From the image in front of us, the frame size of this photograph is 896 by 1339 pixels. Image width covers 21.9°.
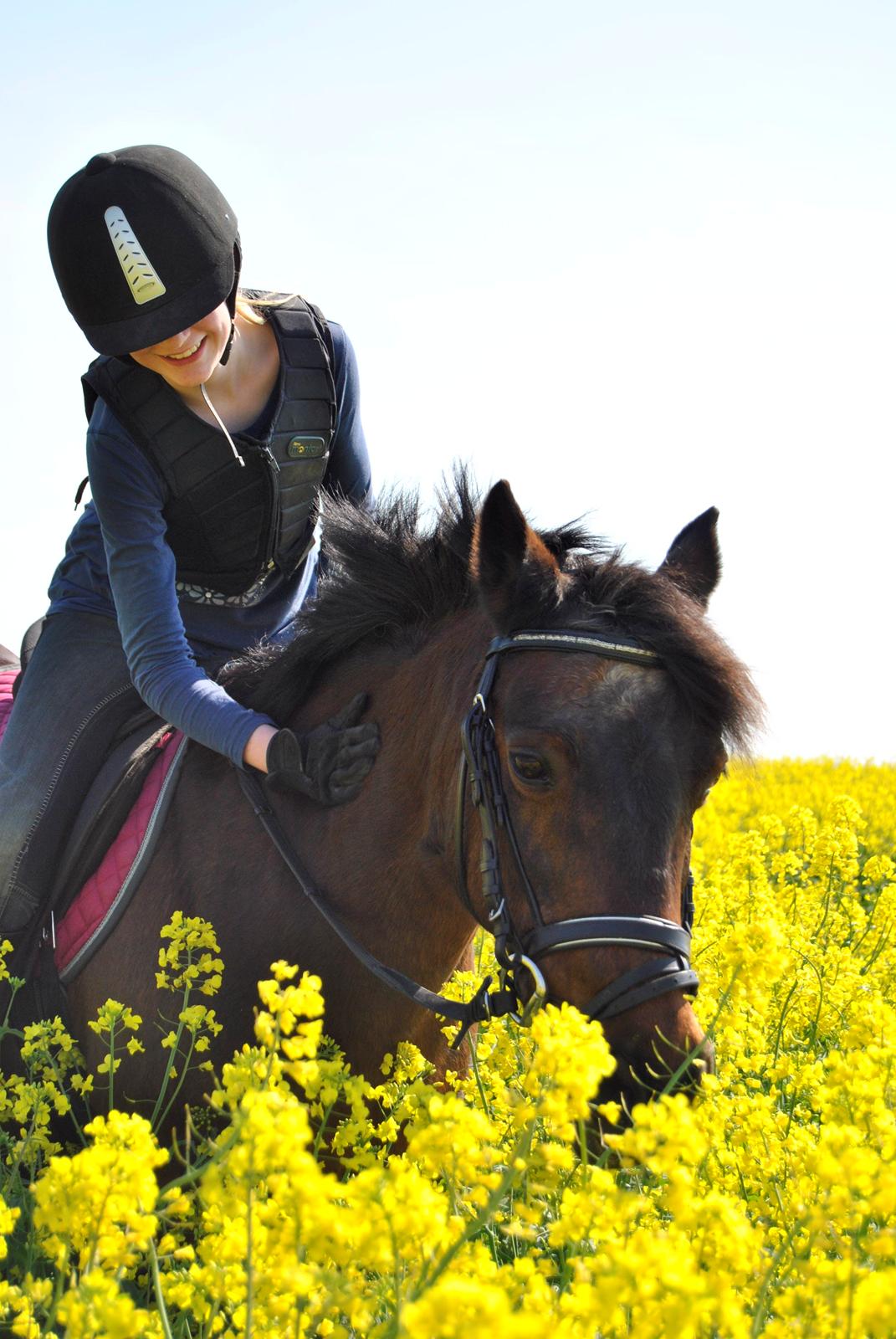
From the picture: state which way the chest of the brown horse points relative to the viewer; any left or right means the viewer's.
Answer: facing the viewer and to the right of the viewer

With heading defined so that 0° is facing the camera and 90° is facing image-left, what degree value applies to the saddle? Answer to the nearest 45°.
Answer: approximately 315°
